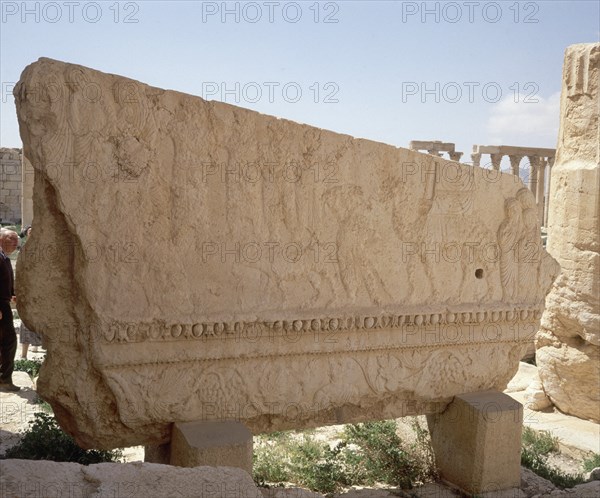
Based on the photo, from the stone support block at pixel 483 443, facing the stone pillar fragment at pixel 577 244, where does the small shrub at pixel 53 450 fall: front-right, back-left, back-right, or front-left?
back-left

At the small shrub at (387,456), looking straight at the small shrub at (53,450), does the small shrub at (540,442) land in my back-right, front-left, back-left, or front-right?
back-right
